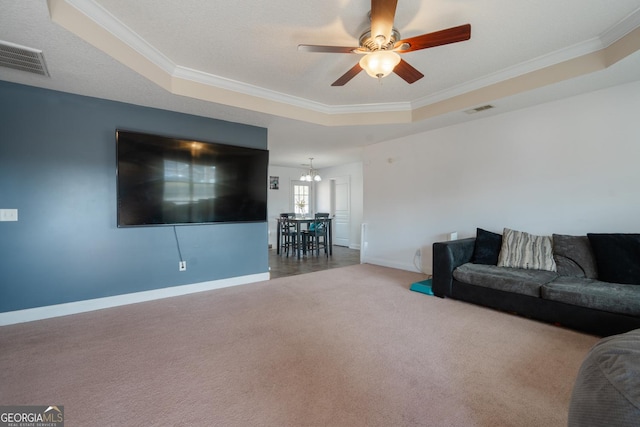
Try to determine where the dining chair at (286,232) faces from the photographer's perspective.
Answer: facing away from the viewer and to the right of the viewer

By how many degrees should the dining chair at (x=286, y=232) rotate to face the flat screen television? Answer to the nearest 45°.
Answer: approximately 135° to its right

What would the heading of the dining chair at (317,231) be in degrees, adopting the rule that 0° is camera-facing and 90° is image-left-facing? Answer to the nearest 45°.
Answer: approximately 135°

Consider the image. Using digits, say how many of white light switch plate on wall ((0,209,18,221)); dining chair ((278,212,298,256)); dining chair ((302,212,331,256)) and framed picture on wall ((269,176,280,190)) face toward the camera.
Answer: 2

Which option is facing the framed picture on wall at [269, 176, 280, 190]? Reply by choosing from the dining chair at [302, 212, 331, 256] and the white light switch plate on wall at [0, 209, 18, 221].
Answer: the dining chair

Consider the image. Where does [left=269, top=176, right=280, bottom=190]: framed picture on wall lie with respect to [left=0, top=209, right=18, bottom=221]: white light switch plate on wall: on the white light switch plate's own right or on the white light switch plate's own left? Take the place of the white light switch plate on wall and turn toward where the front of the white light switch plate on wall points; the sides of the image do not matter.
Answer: on the white light switch plate's own left

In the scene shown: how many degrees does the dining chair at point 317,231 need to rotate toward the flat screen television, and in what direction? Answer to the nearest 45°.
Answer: approximately 90° to its left

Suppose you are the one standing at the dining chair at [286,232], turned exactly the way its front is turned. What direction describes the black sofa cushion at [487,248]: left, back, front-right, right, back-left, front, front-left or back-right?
right

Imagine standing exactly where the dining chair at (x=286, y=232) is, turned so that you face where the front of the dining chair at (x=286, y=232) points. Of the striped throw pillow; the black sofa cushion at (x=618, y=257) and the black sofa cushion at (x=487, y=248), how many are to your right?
3

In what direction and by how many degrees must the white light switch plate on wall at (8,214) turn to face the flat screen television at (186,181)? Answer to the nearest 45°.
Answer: approximately 90° to its left

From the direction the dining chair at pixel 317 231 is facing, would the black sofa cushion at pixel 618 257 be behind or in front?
behind

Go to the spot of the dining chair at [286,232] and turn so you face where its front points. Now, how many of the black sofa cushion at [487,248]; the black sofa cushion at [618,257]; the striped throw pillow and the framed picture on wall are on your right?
3
